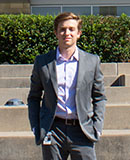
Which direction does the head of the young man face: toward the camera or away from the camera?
toward the camera

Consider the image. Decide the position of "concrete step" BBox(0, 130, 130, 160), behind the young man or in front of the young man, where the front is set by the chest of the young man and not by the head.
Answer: behind

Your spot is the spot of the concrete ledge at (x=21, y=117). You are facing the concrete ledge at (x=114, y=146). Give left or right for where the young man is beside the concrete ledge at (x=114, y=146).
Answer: right

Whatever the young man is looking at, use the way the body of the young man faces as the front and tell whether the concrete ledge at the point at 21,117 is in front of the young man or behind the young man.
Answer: behind

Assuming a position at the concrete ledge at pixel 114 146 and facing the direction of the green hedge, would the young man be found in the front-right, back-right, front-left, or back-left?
back-left

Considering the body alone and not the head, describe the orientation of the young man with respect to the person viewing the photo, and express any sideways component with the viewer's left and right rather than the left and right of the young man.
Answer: facing the viewer

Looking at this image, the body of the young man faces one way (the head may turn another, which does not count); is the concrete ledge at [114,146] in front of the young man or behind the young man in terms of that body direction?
behind

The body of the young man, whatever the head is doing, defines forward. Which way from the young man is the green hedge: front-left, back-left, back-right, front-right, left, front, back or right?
back
